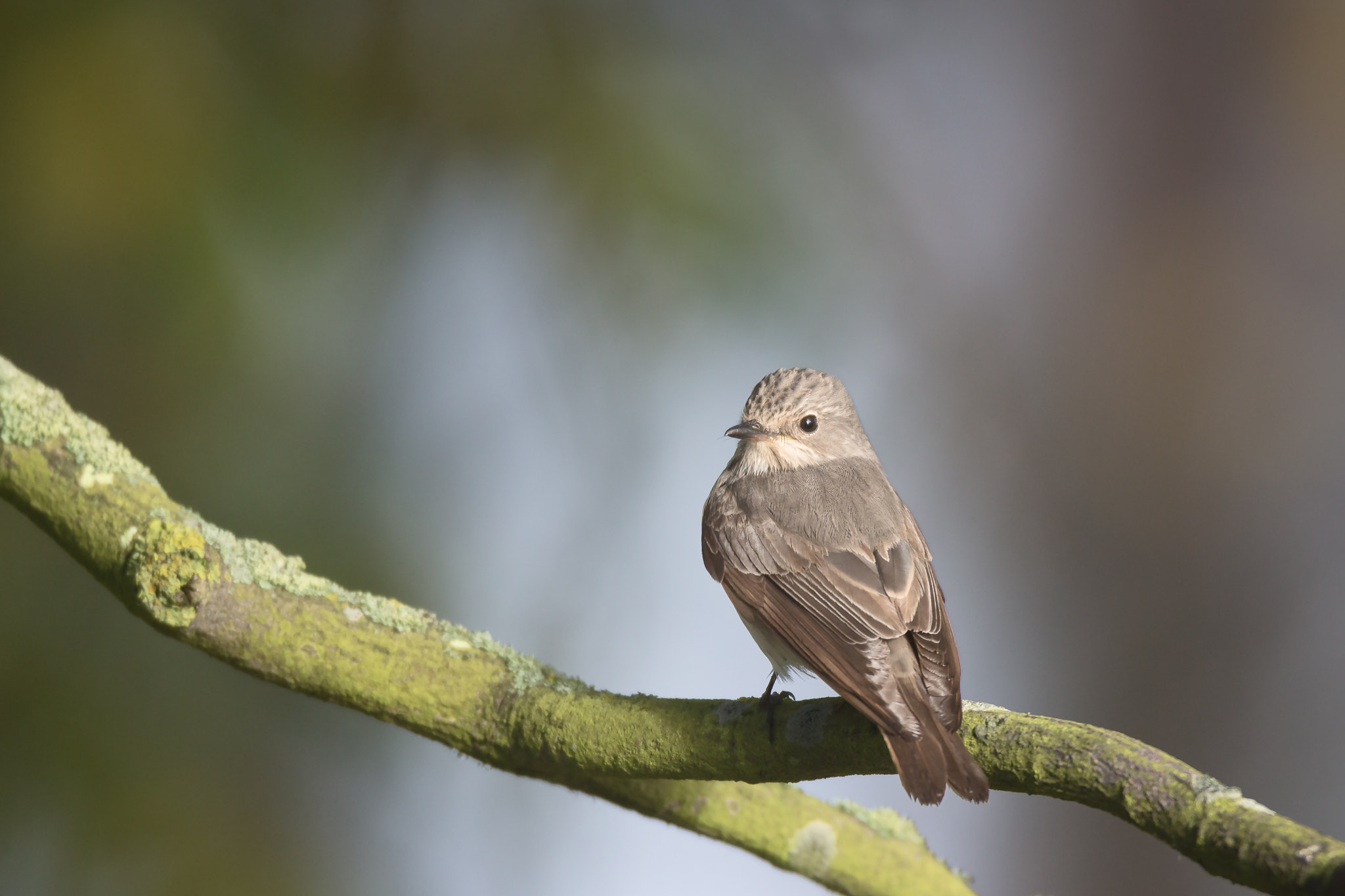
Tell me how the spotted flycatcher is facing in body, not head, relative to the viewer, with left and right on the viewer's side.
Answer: facing away from the viewer and to the left of the viewer
